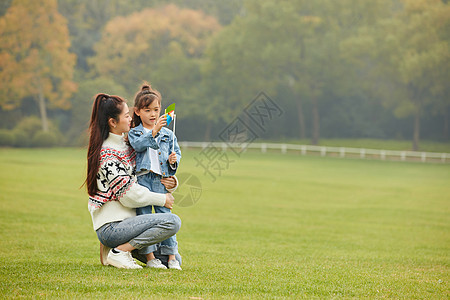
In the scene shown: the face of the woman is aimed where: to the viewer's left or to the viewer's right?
to the viewer's right

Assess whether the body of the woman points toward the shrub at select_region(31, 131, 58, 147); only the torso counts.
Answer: no

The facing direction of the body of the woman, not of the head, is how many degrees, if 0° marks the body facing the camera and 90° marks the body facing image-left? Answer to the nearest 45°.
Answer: approximately 270°

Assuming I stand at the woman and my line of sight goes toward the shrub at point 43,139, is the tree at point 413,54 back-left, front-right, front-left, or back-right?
front-right

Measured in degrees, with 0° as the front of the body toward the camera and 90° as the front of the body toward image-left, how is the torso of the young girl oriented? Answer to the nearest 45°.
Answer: approximately 315°

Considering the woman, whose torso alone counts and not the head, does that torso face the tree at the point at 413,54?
no

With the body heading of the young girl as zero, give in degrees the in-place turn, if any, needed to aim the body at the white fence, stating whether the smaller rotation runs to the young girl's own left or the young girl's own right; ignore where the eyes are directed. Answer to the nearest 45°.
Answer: approximately 135° to the young girl's own left

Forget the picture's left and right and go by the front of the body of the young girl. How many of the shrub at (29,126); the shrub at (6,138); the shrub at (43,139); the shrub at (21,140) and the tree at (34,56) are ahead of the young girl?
0

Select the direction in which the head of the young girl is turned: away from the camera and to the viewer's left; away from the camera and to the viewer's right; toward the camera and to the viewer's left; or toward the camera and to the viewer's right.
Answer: toward the camera and to the viewer's right
